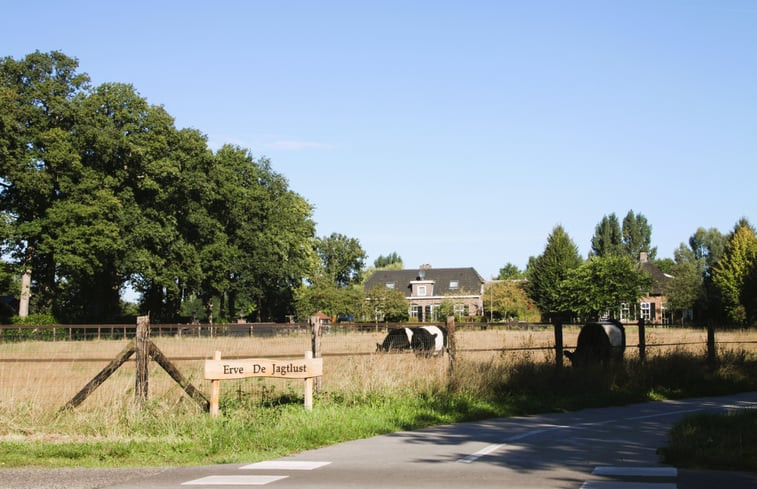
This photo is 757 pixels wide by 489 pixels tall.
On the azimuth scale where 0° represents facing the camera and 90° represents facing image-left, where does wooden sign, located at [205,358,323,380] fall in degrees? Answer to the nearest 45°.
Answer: approximately 0°

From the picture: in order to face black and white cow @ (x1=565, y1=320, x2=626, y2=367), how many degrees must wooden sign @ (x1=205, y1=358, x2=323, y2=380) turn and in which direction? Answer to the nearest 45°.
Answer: approximately 135° to its left

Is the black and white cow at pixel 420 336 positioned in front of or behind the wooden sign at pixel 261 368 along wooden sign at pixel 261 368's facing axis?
behind
